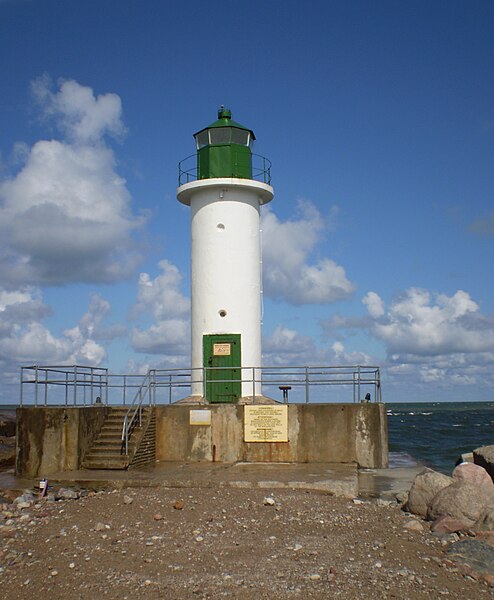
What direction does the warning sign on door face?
toward the camera

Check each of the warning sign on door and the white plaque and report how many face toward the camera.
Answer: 2

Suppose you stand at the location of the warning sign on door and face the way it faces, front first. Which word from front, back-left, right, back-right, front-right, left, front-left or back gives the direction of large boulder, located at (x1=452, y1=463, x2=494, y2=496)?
front-left

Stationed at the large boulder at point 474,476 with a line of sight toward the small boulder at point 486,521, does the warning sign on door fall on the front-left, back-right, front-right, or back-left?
back-right

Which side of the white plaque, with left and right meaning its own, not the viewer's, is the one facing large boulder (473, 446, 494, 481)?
left

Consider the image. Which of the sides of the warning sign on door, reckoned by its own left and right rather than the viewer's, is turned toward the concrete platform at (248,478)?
front

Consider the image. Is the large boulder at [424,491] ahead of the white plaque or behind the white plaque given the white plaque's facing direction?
ahead

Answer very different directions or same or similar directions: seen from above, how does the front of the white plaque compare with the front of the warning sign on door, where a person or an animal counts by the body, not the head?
same or similar directions

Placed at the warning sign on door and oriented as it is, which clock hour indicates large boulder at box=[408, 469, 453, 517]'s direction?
The large boulder is roughly at 11 o'clock from the warning sign on door.

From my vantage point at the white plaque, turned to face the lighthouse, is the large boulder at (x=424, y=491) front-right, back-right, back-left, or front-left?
back-right

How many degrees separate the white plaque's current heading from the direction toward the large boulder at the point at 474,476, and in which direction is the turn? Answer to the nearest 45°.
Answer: approximately 45° to its left
